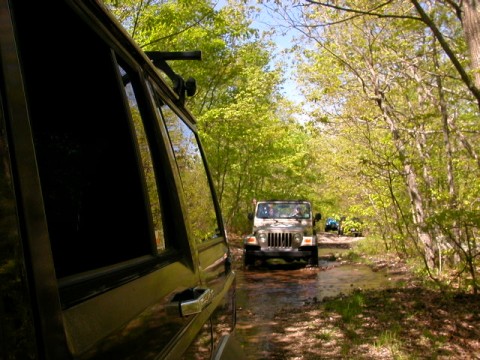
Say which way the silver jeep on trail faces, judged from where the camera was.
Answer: facing the viewer

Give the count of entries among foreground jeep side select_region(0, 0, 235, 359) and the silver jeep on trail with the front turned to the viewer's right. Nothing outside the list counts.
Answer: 0

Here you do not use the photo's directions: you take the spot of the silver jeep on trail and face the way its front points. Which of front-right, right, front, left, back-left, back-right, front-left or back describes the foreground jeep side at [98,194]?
front
